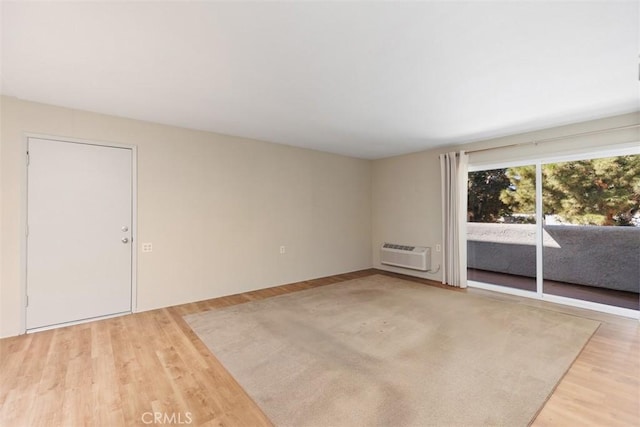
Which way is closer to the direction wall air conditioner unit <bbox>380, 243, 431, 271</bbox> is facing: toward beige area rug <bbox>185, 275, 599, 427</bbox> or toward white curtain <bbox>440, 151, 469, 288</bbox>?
the beige area rug

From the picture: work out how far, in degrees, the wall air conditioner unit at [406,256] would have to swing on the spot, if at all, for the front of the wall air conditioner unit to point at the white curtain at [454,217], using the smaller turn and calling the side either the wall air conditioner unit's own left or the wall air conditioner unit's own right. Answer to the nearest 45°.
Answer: approximately 90° to the wall air conditioner unit's own left

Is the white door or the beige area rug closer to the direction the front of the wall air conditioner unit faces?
the white door

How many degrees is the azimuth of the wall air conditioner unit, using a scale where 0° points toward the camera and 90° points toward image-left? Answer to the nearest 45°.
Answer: approximately 45°

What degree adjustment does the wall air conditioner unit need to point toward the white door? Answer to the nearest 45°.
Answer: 0° — it already faces it

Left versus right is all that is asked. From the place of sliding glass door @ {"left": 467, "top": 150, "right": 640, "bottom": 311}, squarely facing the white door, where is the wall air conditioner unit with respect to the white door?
right

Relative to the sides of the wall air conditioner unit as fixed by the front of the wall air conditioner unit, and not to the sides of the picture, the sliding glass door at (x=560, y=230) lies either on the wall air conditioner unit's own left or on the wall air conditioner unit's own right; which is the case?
on the wall air conditioner unit's own left

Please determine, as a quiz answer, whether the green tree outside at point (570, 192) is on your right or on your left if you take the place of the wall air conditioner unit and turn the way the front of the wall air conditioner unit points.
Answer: on your left
